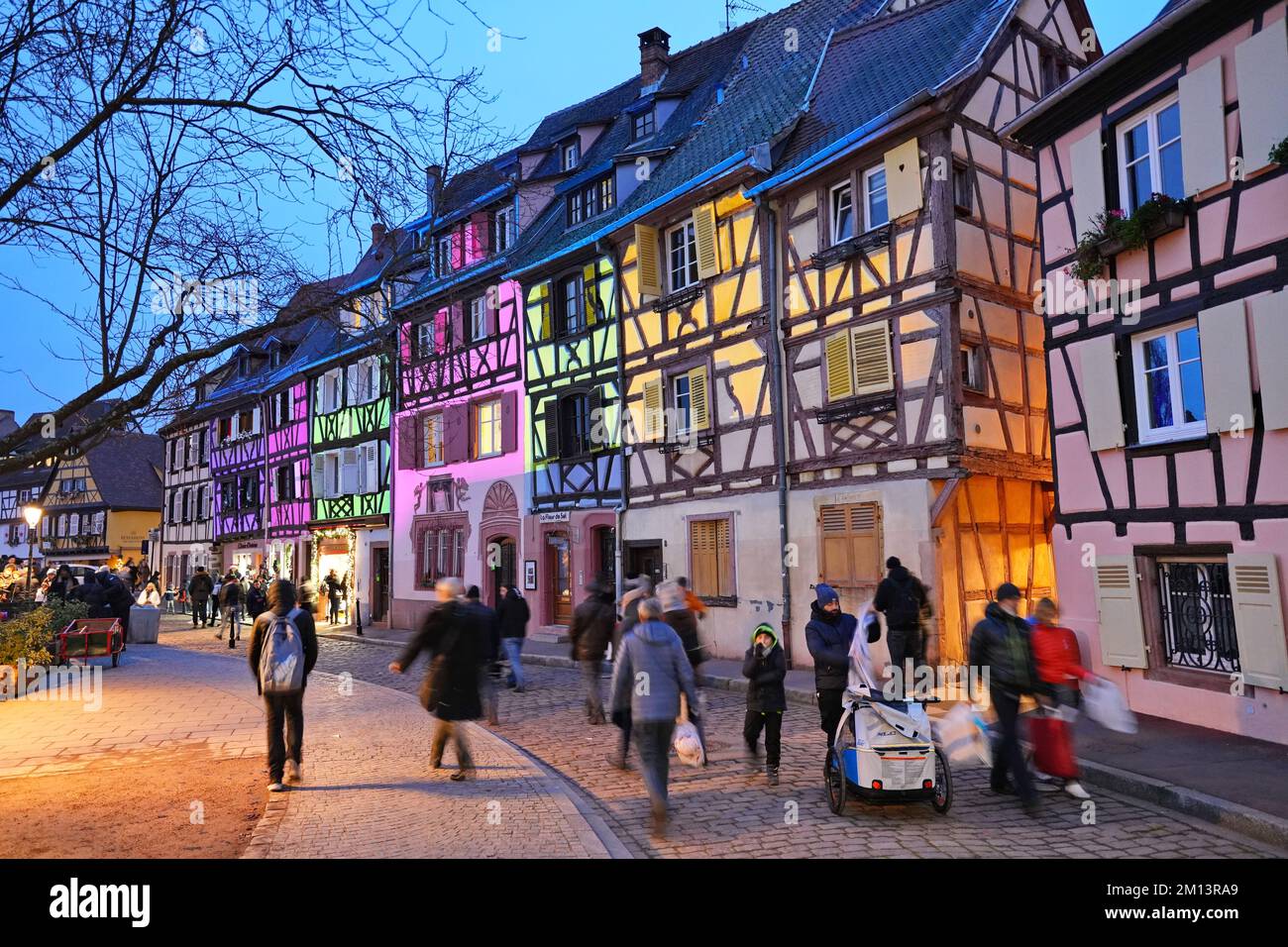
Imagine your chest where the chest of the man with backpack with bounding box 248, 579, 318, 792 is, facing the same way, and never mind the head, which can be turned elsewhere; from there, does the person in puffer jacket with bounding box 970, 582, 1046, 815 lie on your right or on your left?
on your right

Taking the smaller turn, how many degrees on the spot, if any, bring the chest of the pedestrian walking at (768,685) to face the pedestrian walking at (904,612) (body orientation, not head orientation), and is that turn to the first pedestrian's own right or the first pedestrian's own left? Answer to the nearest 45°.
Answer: approximately 135° to the first pedestrian's own left

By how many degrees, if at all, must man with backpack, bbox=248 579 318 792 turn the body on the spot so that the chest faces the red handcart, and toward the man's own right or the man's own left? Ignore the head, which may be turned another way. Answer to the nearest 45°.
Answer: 0° — they already face it

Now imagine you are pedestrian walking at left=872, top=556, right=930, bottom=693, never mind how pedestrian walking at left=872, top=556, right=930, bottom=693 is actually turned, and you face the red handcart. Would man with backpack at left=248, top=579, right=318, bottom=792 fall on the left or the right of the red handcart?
left

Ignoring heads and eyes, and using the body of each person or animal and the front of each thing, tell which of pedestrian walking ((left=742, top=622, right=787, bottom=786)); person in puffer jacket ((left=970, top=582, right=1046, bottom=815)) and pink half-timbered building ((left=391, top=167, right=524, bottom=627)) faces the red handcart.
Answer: the pink half-timbered building

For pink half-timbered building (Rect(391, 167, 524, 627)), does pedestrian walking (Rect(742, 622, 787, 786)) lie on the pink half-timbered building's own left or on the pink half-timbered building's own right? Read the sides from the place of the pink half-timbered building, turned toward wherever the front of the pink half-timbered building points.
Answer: on the pink half-timbered building's own left

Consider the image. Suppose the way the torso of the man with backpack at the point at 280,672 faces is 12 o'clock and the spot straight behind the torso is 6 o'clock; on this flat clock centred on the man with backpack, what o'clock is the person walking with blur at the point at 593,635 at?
The person walking with blur is roughly at 2 o'clock from the man with backpack.

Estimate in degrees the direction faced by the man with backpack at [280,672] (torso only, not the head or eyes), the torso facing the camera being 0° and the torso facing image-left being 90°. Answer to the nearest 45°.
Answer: approximately 180°

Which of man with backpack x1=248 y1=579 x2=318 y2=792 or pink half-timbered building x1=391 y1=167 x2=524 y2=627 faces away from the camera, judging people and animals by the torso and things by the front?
the man with backpack

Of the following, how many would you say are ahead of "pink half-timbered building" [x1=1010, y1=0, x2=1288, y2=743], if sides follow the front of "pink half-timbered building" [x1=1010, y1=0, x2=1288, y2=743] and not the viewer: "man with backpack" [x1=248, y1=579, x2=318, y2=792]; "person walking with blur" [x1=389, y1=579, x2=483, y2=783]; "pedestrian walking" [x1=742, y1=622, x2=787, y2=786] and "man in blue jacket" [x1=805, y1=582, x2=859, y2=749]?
4

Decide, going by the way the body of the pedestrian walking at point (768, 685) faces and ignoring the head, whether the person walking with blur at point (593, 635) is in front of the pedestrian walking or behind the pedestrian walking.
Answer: behind

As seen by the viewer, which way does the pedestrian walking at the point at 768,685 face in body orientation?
toward the camera

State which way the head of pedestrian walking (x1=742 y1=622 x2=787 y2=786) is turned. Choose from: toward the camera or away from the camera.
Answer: toward the camera

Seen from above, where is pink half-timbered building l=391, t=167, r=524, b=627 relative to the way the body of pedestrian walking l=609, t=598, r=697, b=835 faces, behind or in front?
in front

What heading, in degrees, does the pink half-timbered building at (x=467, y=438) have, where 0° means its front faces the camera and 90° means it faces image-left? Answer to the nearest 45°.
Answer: approximately 45°
